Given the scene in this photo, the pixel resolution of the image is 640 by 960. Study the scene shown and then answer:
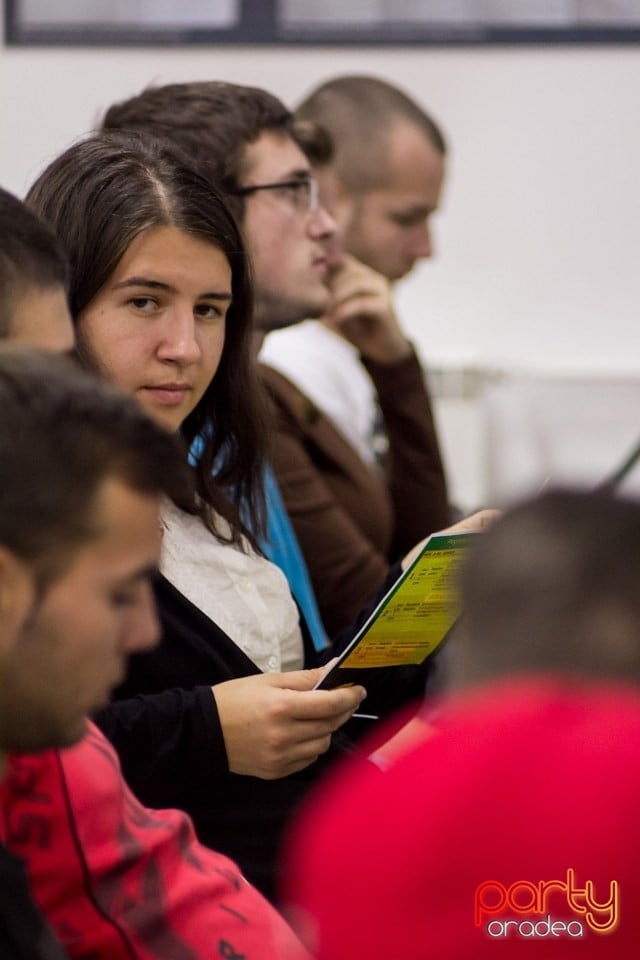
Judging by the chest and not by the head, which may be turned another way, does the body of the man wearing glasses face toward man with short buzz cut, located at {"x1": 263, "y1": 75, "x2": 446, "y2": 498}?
no

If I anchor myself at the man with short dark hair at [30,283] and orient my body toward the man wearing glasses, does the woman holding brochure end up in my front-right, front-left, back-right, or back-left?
front-right

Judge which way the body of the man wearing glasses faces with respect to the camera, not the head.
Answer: to the viewer's right

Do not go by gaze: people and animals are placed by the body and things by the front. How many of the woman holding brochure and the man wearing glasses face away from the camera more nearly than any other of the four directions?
0

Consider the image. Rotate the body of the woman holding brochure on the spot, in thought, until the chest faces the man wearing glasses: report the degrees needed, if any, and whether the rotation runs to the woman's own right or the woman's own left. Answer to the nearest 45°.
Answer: approximately 135° to the woman's own left

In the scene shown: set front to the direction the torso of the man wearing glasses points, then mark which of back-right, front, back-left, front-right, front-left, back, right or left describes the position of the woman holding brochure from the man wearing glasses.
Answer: right
